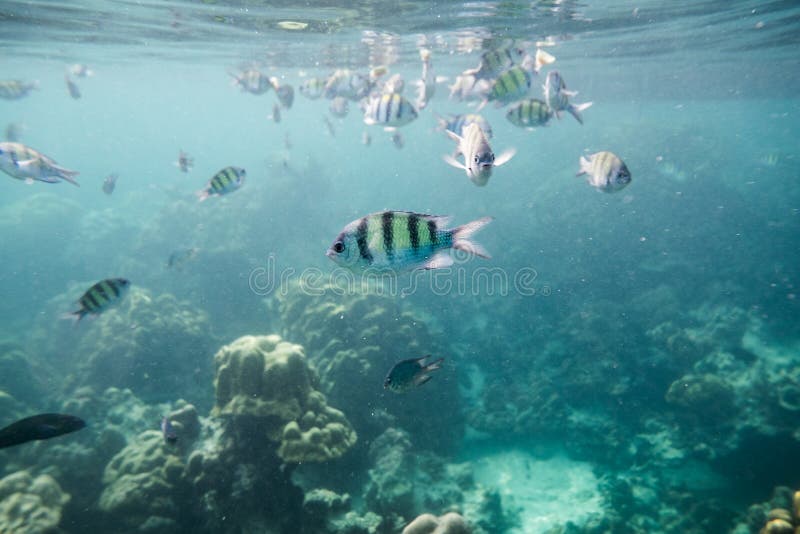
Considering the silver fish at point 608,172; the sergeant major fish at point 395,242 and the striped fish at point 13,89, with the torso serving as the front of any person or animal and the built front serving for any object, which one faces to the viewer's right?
the silver fish

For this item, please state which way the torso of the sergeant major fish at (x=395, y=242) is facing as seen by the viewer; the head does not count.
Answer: to the viewer's left

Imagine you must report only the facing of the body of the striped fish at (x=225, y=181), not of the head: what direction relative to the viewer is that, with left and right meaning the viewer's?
facing to the right of the viewer

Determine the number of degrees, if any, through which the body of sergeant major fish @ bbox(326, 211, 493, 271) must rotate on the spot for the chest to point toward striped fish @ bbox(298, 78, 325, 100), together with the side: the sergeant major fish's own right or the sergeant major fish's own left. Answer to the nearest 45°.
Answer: approximately 90° to the sergeant major fish's own right

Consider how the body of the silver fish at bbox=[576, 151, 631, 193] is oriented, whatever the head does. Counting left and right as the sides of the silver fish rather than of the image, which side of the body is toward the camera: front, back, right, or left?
right

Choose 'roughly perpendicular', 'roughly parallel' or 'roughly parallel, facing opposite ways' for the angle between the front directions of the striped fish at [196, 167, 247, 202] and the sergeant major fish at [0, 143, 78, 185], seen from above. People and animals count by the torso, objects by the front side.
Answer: roughly parallel, facing opposite ways

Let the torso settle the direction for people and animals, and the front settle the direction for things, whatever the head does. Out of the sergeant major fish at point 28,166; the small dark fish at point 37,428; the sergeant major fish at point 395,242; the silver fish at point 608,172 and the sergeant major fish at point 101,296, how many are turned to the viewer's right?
3

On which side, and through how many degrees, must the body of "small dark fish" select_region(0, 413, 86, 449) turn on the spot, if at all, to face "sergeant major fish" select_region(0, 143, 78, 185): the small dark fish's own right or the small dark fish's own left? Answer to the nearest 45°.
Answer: approximately 90° to the small dark fish's own left

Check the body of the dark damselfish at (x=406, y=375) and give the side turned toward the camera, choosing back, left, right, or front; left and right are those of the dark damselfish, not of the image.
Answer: left
